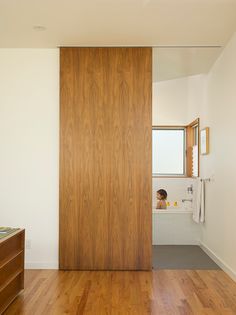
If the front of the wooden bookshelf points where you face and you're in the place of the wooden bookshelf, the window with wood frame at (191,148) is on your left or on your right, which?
on your left

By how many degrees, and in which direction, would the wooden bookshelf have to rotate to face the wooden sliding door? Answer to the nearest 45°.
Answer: approximately 45° to its left

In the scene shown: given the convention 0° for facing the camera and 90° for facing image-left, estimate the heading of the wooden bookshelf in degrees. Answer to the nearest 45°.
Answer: approximately 270°
